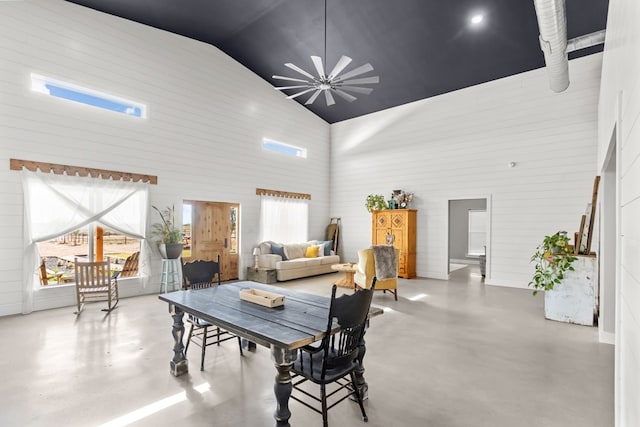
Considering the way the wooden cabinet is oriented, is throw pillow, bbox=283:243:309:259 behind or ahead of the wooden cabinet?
ahead

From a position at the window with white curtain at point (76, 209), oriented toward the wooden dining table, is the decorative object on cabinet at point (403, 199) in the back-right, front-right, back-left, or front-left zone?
front-left

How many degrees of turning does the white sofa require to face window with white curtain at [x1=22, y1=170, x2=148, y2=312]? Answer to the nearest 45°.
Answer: approximately 90° to its right

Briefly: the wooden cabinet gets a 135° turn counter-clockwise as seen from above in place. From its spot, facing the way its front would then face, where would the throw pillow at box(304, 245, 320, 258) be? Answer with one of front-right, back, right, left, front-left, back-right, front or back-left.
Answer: back

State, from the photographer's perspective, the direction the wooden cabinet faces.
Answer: facing the viewer and to the left of the viewer

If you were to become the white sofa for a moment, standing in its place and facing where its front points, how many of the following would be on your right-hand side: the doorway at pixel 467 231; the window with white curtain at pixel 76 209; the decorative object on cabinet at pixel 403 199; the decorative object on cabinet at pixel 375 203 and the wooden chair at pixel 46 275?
2

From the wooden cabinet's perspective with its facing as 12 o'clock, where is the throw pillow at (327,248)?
The throw pillow is roughly at 2 o'clock from the wooden cabinet.

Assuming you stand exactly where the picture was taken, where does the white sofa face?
facing the viewer and to the right of the viewer

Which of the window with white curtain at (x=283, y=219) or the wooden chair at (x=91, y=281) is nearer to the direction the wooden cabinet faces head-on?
the wooden chair

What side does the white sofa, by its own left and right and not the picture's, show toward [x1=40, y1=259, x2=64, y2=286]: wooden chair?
right

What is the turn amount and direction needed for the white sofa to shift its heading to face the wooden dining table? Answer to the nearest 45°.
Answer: approximately 45° to its right

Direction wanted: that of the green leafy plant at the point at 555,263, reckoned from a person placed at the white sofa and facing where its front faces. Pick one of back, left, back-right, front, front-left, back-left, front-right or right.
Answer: front

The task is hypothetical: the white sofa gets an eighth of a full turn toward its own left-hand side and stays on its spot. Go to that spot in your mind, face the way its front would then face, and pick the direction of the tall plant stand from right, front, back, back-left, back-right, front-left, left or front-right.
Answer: back-right
